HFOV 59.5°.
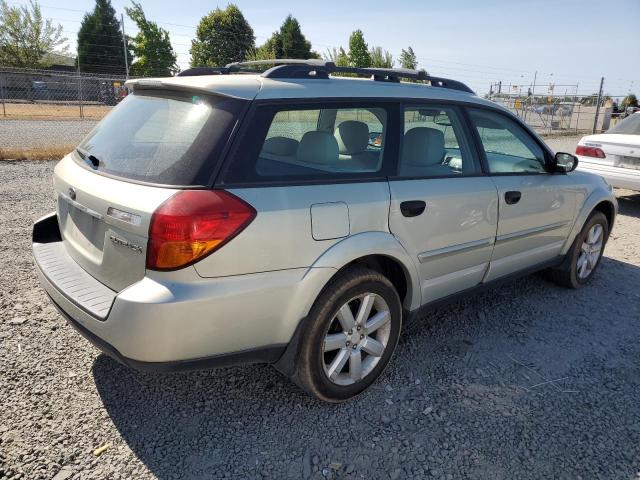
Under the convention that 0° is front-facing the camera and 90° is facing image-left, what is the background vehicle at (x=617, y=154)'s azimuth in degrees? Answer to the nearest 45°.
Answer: approximately 225°

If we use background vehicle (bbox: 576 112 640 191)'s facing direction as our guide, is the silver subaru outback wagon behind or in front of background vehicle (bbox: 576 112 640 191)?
behind

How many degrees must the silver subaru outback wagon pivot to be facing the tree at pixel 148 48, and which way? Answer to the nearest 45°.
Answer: approximately 45° to its left

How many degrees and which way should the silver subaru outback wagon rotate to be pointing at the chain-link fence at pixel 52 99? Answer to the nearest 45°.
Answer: approximately 90° to its left

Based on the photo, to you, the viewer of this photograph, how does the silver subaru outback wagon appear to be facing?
facing away from the viewer and to the right of the viewer

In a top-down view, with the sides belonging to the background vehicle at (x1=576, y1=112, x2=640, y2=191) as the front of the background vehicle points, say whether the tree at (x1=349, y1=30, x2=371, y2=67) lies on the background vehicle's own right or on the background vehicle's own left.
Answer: on the background vehicle's own left

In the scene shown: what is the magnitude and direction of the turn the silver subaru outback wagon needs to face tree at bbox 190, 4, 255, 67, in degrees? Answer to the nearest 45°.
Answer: approximately 45° to its left

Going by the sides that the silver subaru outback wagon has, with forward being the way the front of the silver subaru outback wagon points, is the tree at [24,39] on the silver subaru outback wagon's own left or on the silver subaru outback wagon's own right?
on the silver subaru outback wagon's own left

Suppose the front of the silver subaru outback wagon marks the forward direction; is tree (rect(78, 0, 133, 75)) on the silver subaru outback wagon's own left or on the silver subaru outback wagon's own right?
on the silver subaru outback wagon's own left

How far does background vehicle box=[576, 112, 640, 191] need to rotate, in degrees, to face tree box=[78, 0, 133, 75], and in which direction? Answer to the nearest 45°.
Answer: approximately 90° to its left

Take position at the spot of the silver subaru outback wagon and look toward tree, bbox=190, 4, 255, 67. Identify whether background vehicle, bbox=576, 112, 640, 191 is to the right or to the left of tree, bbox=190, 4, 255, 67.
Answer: right
